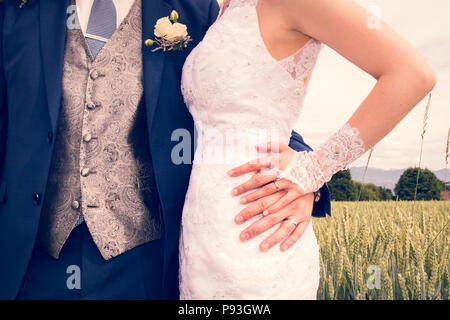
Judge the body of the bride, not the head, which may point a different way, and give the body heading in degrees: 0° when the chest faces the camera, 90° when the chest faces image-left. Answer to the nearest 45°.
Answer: approximately 45°

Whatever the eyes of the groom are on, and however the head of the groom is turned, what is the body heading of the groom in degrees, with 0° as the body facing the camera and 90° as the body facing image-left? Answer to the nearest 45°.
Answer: approximately 0°
